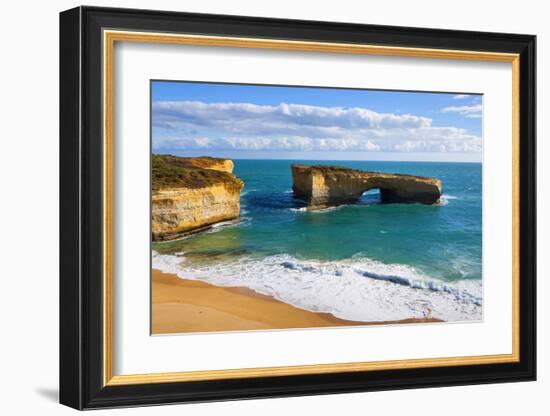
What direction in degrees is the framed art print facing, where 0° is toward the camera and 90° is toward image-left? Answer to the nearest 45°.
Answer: approximately 315°
